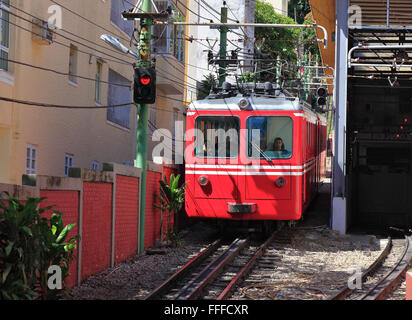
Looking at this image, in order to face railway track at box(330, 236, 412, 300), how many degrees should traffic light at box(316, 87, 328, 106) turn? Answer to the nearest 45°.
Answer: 0° — it already faces it

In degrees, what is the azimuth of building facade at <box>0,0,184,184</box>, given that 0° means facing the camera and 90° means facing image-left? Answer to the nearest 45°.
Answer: approximately 315°

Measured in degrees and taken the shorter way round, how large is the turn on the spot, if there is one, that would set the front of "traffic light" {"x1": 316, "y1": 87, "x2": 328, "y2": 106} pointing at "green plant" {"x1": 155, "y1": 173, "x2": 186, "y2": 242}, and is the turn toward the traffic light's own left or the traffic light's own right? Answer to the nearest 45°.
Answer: approximately 45° to the traffic light's own right

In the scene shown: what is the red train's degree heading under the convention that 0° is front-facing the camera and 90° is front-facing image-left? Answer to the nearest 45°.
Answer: approximately 0°
